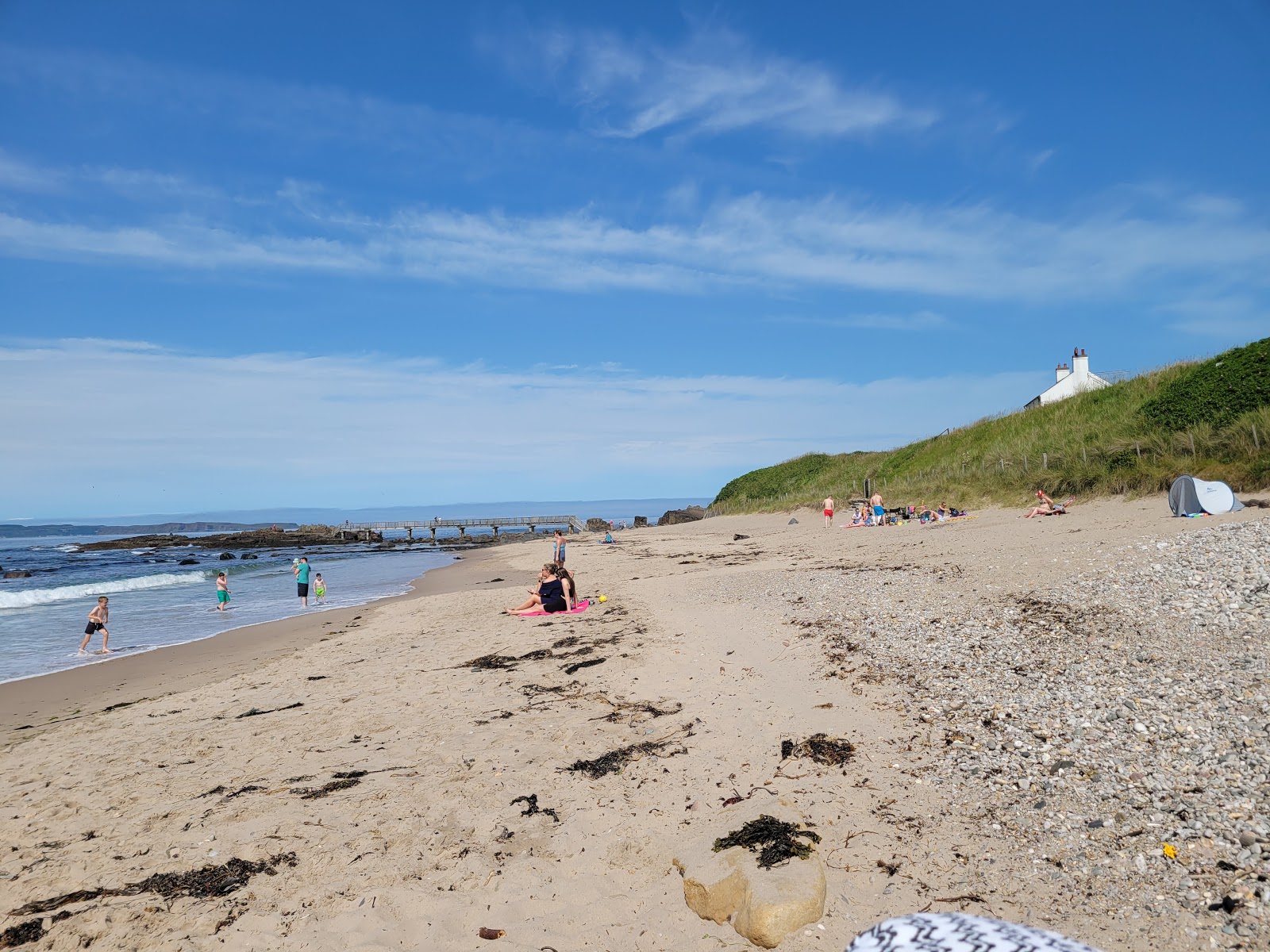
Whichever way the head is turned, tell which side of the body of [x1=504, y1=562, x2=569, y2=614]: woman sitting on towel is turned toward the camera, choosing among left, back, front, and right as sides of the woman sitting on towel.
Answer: left

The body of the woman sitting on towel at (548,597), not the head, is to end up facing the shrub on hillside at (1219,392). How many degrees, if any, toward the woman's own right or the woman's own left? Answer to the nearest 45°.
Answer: approximately 180°

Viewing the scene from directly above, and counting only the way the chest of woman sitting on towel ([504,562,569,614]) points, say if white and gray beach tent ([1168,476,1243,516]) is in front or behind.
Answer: behind

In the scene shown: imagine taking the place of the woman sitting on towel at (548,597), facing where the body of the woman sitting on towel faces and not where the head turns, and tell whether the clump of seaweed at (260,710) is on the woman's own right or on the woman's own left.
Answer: on the woman's own left

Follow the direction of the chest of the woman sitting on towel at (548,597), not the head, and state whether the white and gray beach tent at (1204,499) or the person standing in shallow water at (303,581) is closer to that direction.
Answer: the person standing in shallow water

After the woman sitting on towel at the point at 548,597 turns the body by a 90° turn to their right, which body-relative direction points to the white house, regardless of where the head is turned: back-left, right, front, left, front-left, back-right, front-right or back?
front-right

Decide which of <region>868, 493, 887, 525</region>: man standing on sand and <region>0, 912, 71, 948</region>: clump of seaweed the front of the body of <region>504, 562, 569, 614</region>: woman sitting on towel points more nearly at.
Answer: the clump of seaweed

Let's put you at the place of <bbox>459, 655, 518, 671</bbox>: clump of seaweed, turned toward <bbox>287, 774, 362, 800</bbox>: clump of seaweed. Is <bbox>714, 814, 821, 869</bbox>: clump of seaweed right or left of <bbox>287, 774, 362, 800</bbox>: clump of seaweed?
left

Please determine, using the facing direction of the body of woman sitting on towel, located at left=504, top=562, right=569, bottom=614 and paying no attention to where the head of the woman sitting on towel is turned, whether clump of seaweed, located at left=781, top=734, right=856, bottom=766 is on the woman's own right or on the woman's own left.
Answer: on the woman's own left

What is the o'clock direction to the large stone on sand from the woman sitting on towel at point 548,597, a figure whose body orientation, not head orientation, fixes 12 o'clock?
The large stone on sand is roughly at 9 o'clock from the woman sitting on towel.

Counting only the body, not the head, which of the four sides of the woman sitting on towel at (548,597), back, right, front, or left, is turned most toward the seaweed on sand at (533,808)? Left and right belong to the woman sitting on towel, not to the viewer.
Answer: left

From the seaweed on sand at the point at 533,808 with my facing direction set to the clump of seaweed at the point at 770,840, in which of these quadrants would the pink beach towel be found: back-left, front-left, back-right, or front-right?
back-left

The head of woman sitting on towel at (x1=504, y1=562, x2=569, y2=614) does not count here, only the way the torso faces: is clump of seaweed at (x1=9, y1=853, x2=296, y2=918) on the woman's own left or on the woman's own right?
on the woman's own left
